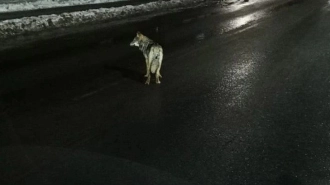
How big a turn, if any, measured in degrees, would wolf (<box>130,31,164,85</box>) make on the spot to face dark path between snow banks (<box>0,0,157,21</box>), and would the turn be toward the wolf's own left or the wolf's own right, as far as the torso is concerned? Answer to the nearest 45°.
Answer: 0° — it already faces it

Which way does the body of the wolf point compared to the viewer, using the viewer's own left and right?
facing away from the viewer and to the left of the viewer
